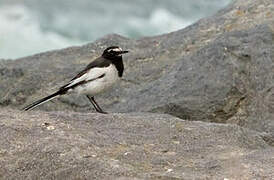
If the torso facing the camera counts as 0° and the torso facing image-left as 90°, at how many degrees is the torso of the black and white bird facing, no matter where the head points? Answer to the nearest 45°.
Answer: approximately 270°
